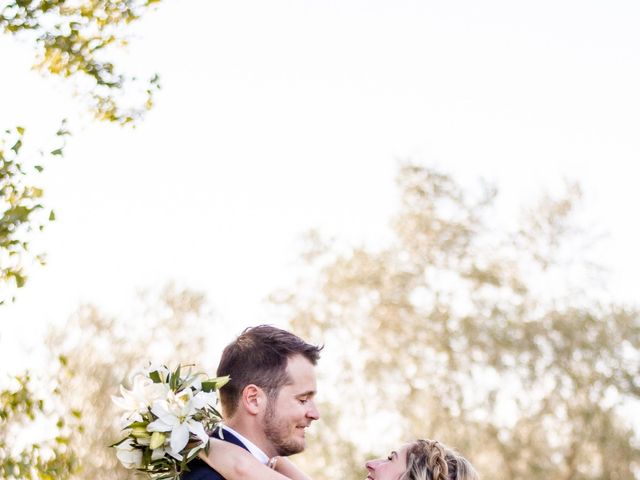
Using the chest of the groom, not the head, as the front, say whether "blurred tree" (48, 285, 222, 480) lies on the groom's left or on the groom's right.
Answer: on the groom's left

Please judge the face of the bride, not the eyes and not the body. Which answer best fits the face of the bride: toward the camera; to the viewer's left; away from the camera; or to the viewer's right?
to the viewer's left

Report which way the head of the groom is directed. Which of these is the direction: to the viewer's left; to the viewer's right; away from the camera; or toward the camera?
to the viewer's right

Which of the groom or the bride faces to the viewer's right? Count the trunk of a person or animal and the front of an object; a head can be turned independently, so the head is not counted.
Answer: the groom

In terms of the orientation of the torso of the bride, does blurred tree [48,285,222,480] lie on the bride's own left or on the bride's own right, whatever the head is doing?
on the bride's own right

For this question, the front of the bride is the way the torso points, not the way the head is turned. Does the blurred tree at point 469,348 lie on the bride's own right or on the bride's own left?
on the bride's own right

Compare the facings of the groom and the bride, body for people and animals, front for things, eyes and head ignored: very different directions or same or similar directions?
very different directions

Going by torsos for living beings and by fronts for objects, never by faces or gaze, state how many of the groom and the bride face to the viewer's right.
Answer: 1

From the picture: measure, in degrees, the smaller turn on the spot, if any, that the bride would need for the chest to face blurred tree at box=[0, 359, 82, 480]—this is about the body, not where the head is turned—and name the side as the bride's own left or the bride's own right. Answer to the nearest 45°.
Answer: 0° — they already face it

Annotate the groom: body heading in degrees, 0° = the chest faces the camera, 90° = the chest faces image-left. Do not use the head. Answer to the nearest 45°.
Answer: approximately 270°

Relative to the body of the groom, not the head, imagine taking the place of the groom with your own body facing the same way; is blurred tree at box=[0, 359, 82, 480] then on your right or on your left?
on your left

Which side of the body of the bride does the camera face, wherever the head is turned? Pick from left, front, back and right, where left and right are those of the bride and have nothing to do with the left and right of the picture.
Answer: left

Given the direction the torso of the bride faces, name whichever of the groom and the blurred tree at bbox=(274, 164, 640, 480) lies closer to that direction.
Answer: the groom
